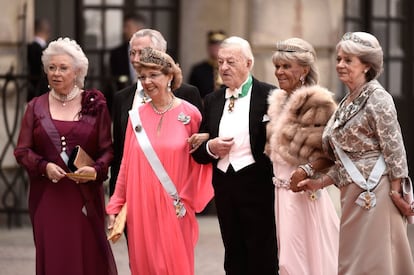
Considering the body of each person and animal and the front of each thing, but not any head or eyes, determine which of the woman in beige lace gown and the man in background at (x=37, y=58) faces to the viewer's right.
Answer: the man in background

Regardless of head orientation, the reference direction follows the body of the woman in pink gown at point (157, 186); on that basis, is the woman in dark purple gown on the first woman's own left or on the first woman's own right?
on the first woman's own right

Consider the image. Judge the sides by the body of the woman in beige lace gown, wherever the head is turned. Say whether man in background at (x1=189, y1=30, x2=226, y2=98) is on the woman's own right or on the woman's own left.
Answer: on the woman's own right

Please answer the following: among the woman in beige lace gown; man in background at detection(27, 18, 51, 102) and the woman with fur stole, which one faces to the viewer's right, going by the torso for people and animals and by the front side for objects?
the man in background

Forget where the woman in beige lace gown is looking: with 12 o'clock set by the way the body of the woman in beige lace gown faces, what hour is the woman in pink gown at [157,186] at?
The woman in pink gown is roughly at 2 o'clock from the woman in beige lace gown.

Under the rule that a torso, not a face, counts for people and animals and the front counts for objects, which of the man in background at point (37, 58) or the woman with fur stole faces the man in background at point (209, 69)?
the man in background at point (37, 58)

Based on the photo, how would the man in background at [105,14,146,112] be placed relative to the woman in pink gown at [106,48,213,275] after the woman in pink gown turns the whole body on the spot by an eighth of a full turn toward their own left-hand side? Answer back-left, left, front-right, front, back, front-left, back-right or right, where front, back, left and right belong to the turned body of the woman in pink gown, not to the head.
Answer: back

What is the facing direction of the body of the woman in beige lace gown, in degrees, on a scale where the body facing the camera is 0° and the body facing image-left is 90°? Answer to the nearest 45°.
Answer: approximately 45°

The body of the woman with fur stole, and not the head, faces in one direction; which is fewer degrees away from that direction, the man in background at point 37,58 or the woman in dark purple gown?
the woman in dark purple gown

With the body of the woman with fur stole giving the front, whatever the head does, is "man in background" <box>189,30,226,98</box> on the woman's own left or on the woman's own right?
on the woman's own right

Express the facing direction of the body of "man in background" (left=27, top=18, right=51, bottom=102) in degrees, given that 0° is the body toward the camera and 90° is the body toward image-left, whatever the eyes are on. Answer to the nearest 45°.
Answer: approximately 270°

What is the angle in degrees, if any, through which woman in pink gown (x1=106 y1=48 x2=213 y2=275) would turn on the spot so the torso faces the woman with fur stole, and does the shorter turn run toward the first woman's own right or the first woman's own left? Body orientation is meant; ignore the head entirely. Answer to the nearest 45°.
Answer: approximately 135° to the first woman's own left

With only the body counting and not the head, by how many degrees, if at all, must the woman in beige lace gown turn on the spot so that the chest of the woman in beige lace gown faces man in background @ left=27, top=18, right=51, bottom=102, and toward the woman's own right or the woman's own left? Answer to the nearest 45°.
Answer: approximately 90° to the woman's own right

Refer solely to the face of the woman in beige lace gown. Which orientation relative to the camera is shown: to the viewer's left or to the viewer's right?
to the viewer's left
